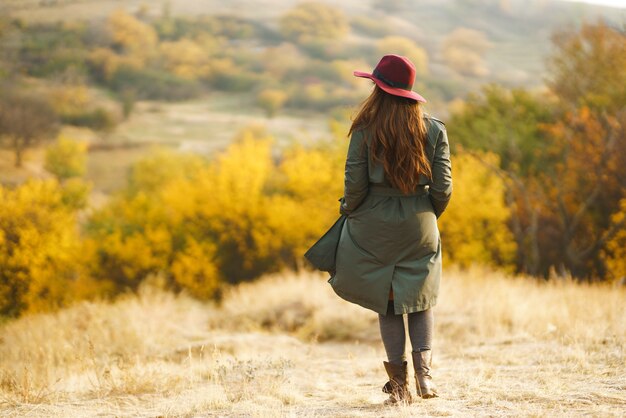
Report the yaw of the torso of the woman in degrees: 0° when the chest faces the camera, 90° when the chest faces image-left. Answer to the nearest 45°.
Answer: approximately 180°

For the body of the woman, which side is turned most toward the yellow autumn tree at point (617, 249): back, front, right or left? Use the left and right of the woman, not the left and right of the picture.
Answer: front

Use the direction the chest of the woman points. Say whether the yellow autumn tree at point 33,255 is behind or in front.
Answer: in front

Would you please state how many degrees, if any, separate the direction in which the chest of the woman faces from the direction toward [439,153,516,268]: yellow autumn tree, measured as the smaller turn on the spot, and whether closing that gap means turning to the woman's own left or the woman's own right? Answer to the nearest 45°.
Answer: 0° — they already face it

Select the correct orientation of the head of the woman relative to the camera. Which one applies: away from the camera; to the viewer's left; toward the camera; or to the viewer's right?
away from the camera
